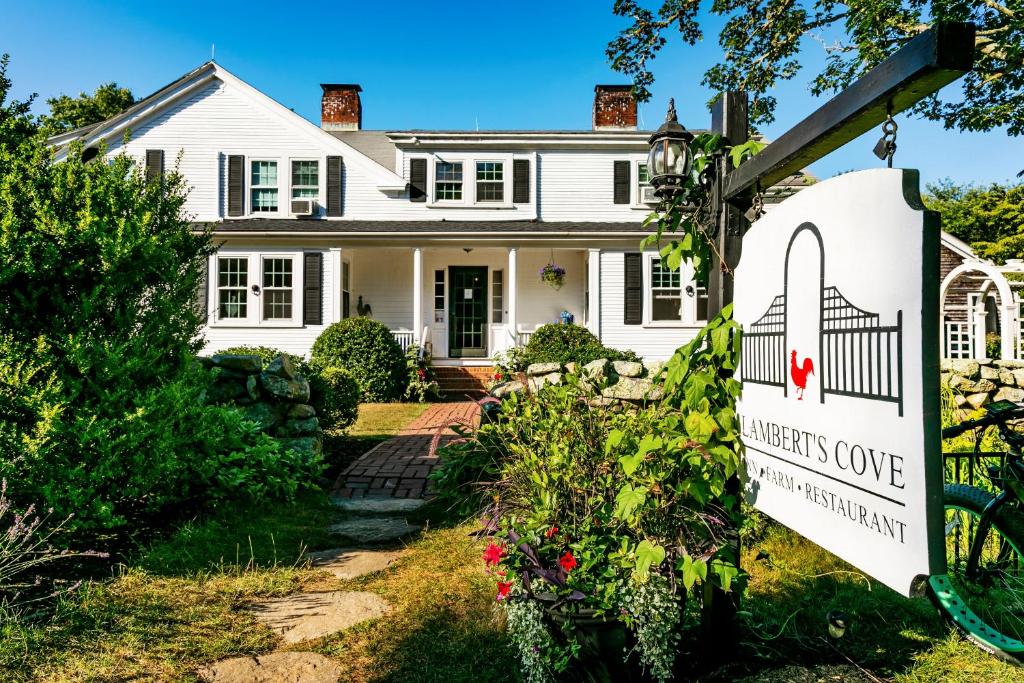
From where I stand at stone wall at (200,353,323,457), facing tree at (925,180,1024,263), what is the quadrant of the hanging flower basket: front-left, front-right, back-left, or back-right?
front-left

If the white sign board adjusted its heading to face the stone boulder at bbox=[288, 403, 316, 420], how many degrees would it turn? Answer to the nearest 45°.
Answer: approximately 90° to its right

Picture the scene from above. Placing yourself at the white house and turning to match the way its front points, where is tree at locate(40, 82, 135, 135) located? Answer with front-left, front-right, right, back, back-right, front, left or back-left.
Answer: back-right

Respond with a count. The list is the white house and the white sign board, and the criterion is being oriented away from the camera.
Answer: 0

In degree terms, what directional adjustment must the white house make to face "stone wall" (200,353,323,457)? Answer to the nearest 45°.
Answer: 0° — it already faces it

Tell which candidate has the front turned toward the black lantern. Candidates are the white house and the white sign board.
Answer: the white house

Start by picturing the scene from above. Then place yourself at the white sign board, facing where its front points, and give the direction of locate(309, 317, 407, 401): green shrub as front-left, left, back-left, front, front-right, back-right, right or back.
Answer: right

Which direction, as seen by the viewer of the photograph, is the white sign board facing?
facing the viewer and to the left of the viewer

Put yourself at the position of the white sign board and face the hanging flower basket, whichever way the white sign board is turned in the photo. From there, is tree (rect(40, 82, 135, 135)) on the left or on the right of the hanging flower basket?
left

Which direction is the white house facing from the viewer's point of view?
toward the camera

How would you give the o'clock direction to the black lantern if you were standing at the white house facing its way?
The black lantern is roughly at 12 o'clock from the white house.
